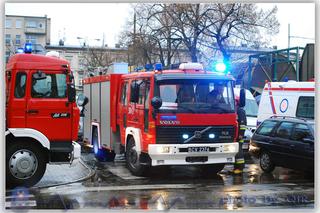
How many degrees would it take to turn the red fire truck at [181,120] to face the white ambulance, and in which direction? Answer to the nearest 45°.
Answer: approximately 90° to its left

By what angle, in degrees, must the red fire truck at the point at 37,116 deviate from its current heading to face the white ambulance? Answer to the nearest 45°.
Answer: approximately 45° to its left

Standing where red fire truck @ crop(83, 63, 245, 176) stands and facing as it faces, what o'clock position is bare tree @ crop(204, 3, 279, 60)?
The bare tree is roughly at 8 o'clock from the red fire truck.

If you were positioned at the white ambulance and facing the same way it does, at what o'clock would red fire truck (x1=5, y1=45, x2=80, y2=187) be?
The red fire truck is roughly at 4 o'clock from the white ambulance.

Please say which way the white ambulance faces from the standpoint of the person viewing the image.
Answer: facing to the right of the viewer
